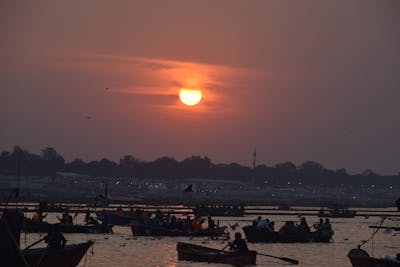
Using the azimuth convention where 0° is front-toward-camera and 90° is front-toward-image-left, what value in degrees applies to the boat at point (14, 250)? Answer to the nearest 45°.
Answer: approximately 270°

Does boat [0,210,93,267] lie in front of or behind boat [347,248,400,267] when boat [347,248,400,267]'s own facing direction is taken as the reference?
in front

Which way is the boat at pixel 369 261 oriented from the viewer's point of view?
to the viewer's left

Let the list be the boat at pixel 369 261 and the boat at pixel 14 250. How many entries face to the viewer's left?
1

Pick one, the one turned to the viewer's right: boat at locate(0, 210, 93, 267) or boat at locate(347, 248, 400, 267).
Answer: boat at locate(0, 210, 93, 267)

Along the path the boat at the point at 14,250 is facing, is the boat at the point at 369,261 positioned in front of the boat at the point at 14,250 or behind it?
in front
